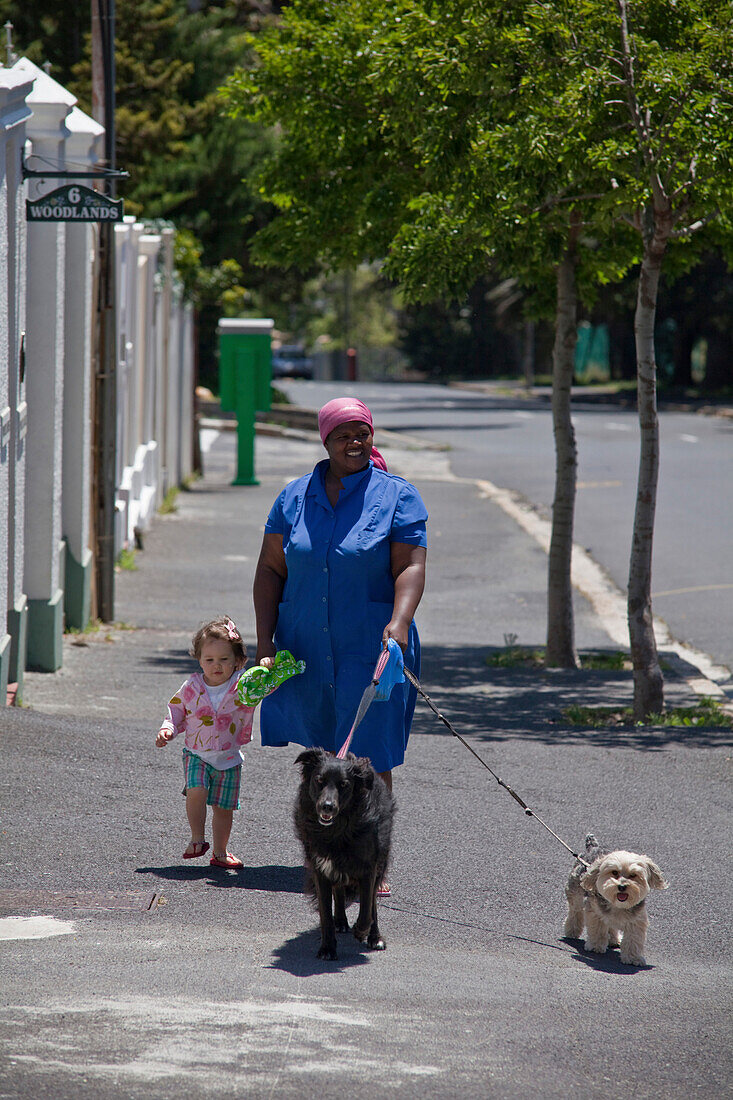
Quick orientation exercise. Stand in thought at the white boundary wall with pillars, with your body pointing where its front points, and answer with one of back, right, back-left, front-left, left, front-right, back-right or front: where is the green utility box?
left

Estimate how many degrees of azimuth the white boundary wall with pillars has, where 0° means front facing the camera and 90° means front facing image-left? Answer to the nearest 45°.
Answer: approximately 270°

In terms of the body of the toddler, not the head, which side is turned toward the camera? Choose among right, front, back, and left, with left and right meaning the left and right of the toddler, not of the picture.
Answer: front

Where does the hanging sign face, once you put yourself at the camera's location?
facing the viewer

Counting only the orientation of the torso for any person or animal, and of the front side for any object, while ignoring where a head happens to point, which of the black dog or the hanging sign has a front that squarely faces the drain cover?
the hanging sign

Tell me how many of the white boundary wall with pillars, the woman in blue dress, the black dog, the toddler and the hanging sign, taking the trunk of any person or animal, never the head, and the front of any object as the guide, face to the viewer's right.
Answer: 1

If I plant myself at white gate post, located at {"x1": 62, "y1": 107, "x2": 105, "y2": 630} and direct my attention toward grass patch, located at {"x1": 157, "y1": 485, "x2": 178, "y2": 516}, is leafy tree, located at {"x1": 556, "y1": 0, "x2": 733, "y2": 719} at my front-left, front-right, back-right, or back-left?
back-right
